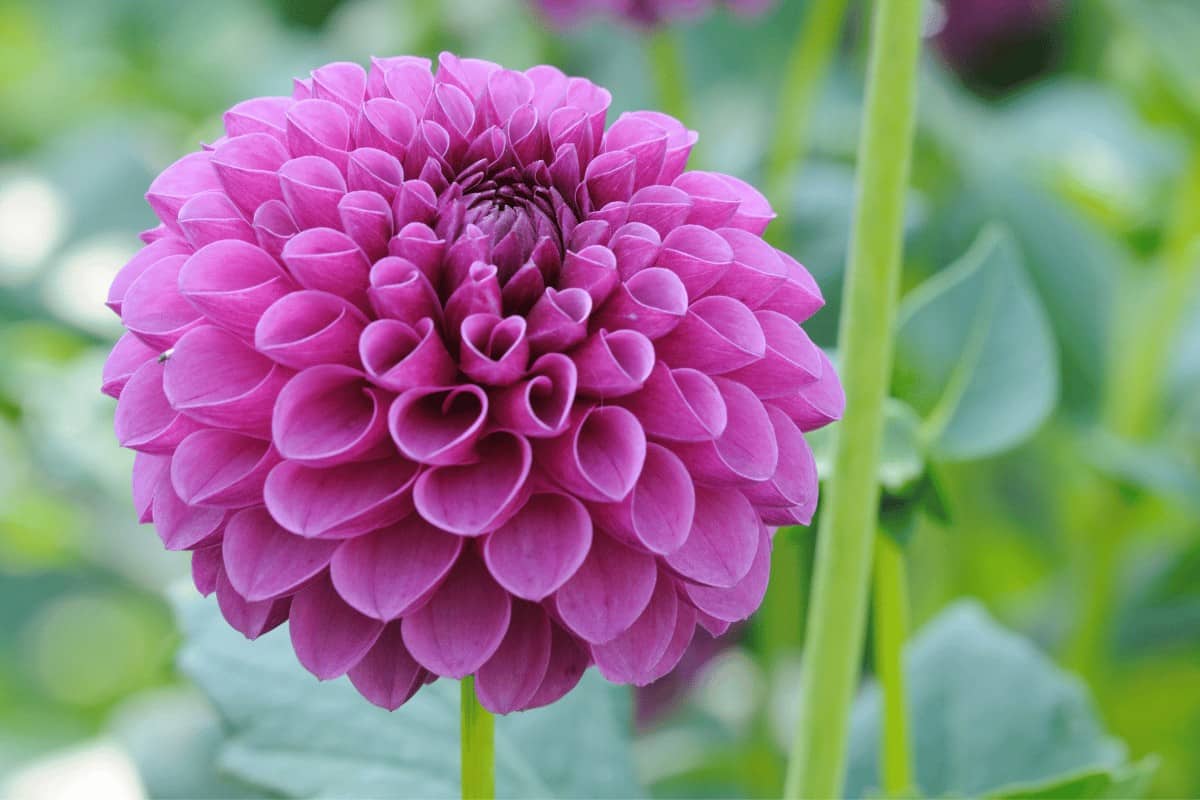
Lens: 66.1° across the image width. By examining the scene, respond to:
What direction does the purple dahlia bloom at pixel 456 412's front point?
toward the camera
